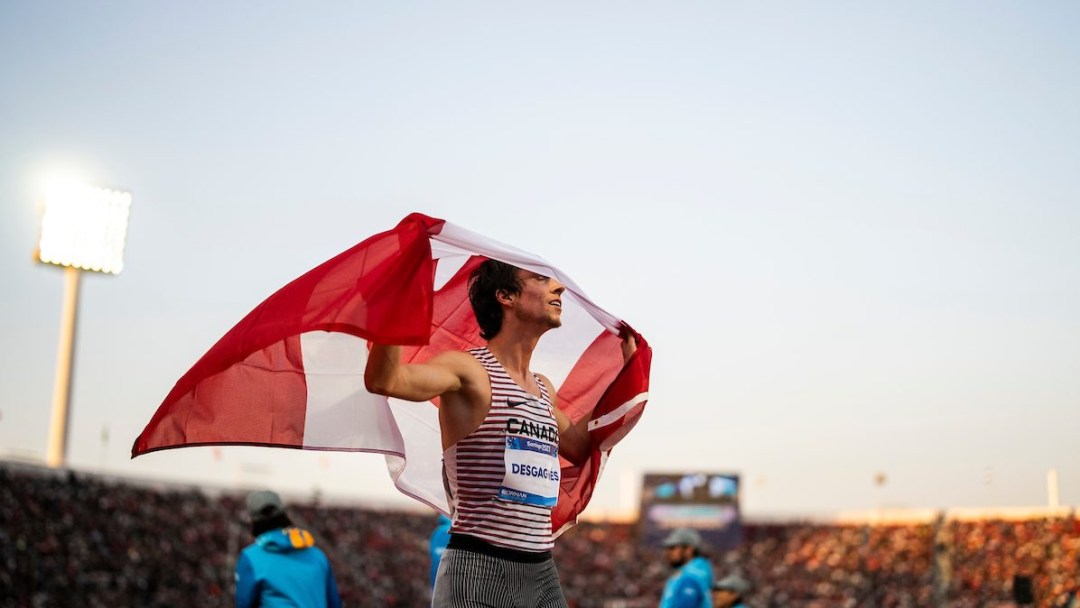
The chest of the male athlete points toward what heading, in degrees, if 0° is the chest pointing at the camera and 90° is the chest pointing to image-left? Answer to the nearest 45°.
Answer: approximately 315°

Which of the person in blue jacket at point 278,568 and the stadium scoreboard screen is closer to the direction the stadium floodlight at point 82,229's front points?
the person in blue jacket

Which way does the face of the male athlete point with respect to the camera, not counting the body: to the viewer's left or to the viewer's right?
to the viewer's right

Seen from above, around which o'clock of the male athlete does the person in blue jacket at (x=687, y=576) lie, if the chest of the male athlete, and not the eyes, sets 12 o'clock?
The person in blue jacket is roughly at 8 o'clock from the male athlete.

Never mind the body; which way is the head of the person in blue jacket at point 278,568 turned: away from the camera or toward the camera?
away from the camera

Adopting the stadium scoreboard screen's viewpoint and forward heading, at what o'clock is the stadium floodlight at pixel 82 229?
The stadium floodlight is roughly at 2 o'clock from the stadium scoreboard screen.

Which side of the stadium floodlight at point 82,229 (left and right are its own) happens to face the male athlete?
front

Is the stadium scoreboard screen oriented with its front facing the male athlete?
yes

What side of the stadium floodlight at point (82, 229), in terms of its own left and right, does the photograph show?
front

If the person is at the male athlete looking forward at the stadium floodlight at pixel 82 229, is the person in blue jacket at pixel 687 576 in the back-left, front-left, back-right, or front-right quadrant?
front-right

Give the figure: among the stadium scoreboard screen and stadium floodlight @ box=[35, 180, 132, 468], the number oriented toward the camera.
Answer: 2
